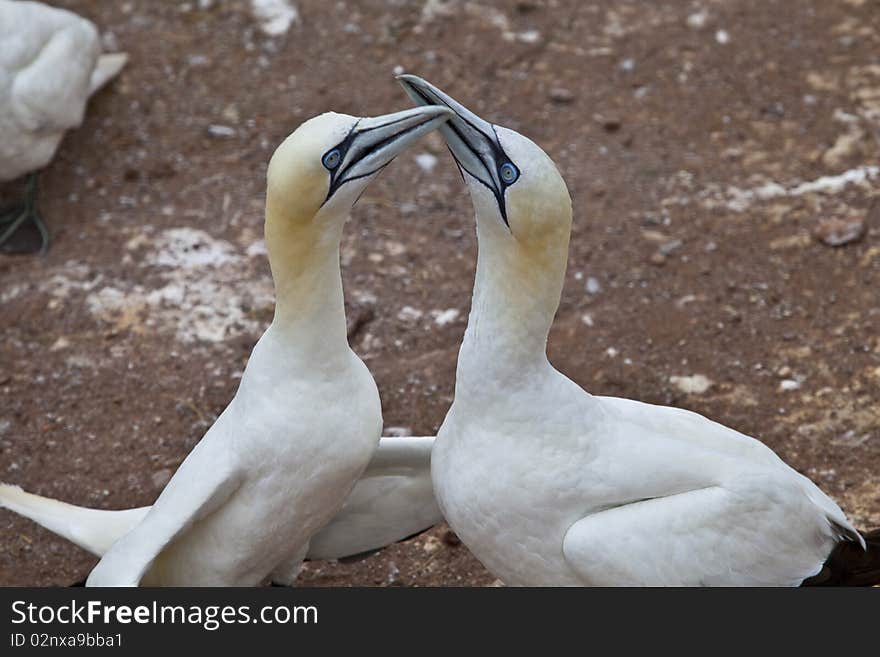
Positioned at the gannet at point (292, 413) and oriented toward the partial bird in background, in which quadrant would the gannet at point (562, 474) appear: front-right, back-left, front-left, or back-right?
back-right

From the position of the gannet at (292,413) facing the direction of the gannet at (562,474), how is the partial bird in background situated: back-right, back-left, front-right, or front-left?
back-left

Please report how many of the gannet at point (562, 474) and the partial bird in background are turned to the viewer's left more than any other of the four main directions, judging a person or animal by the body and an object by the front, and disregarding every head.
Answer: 2

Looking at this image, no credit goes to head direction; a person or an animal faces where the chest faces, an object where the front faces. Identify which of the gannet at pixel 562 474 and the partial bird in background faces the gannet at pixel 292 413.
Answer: the gannet at pixel 562 474

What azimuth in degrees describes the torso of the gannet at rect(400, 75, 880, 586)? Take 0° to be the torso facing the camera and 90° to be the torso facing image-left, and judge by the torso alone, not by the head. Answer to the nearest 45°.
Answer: approximately 90°

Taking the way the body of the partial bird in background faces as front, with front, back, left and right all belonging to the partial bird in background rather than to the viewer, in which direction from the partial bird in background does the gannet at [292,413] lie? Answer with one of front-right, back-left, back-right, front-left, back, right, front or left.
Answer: left

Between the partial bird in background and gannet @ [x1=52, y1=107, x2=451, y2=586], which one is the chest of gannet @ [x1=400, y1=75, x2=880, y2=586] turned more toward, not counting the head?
the gannet

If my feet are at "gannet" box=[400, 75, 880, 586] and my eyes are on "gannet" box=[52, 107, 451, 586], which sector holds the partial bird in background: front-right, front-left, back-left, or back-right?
front-right

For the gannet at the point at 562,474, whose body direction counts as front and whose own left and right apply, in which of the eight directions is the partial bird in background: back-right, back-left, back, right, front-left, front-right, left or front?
front-right

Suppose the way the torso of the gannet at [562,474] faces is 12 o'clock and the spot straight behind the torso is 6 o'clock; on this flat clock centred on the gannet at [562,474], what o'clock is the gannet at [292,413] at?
the gannet at [292,413] is roughly at 12 o'clock from the gannet at [562,474].

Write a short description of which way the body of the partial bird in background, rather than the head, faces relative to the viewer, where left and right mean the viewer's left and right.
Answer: facing to the left of the viewer

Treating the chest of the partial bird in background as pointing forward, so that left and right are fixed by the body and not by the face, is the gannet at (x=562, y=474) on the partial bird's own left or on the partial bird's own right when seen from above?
on the partial bird's own left
